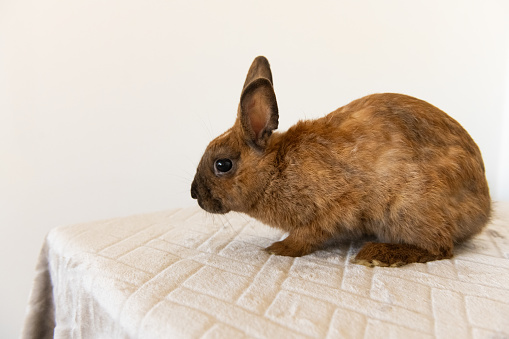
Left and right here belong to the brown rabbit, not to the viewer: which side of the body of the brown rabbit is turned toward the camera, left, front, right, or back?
left
